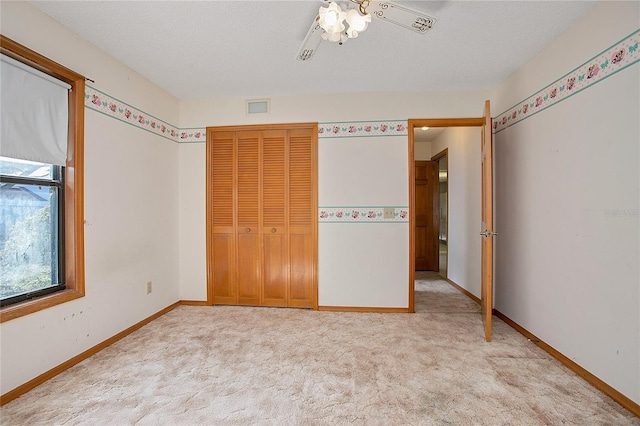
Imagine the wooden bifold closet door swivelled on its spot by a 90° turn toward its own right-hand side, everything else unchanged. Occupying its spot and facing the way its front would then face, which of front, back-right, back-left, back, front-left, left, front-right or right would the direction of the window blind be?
front-left

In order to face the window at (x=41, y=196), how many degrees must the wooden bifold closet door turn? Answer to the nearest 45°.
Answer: approximately 45° to its right

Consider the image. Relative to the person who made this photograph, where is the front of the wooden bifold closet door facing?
facing the viewer

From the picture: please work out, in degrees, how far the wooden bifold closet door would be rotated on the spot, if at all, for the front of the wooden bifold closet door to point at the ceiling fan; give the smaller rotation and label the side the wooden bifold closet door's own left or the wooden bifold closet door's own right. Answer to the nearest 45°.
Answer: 0° — it already faces it

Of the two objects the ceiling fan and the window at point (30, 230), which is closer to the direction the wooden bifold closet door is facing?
the ceiling fan

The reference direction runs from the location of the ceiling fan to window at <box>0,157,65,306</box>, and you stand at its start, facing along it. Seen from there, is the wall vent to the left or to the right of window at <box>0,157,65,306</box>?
right

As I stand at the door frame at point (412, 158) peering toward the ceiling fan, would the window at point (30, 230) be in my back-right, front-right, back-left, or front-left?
front-right

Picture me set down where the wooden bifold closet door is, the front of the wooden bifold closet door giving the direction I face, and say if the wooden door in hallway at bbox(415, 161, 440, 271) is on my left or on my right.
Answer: on my left

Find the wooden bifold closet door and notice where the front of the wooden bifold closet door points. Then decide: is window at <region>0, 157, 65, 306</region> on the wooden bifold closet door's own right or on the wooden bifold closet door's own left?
on the wooden bifold closet door's own right

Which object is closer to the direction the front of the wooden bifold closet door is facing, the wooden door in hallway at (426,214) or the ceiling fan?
the ceiling fan
